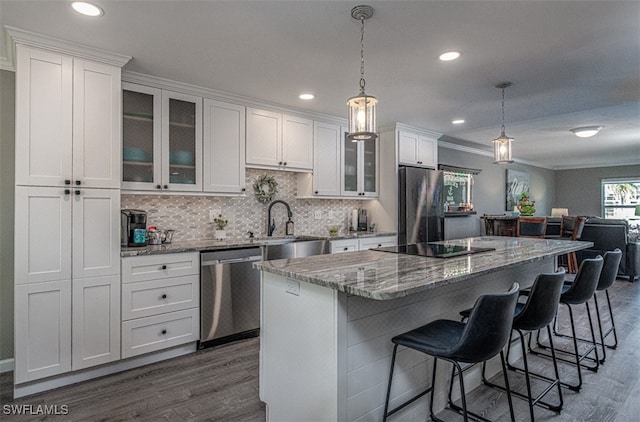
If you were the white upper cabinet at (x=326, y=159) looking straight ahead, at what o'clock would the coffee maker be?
The coffee maker is roughly at 3 o'clock from the white upper cabinet.

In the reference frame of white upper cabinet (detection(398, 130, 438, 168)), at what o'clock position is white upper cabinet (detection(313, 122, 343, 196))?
white upper cabinet (detection(313, 122, 343, 196)) is roughly at 3 o'clock from white upper cabinet (detection(398, 130, 438, 168)).

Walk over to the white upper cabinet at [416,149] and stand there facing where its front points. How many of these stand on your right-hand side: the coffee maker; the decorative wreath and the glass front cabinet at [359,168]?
3

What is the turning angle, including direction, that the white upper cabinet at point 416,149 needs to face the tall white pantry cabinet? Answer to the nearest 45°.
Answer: approximately 90° to its right

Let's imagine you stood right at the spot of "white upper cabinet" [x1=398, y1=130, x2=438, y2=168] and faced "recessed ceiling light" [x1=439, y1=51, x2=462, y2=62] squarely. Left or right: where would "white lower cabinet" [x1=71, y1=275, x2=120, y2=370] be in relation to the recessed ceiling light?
right

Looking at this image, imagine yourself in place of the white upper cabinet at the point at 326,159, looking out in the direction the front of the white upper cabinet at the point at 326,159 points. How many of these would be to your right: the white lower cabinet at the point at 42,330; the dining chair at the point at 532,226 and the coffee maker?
2

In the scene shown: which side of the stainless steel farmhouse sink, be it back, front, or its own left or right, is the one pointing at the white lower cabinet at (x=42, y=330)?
right

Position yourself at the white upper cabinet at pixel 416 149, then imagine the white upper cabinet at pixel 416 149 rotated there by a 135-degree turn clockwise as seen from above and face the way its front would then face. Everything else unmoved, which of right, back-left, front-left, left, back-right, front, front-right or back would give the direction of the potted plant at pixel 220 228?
front-left

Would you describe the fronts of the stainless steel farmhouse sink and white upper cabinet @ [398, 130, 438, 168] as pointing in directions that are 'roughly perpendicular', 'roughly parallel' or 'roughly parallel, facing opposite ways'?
roughly parallel

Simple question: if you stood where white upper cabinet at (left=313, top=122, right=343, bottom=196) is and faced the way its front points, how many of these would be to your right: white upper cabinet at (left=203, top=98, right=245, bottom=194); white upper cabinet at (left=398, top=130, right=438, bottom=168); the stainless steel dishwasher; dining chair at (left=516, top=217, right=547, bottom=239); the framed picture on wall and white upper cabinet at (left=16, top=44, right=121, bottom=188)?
3

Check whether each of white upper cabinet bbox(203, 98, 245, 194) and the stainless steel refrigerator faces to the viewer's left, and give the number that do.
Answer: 0

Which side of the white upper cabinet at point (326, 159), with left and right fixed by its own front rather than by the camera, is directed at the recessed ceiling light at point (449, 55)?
front

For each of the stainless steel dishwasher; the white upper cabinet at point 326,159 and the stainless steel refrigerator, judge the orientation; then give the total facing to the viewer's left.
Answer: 0

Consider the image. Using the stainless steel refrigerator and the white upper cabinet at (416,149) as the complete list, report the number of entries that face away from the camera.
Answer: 0

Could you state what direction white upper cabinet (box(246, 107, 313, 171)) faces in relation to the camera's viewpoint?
facing the viewer and to the right of the viewer

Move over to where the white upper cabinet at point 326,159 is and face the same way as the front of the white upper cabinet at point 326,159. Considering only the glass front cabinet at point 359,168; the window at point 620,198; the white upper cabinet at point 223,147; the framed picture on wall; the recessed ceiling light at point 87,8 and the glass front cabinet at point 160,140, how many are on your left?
3

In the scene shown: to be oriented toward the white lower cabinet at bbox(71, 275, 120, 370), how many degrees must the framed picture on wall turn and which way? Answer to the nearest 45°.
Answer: approximately 45° to its right

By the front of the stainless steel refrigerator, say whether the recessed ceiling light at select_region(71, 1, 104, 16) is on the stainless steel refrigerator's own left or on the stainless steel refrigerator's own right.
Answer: on the stainless steel refrigerator's own right

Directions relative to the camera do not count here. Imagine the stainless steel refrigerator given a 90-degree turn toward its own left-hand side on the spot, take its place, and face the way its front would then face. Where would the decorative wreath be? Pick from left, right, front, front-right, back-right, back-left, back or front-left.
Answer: back
